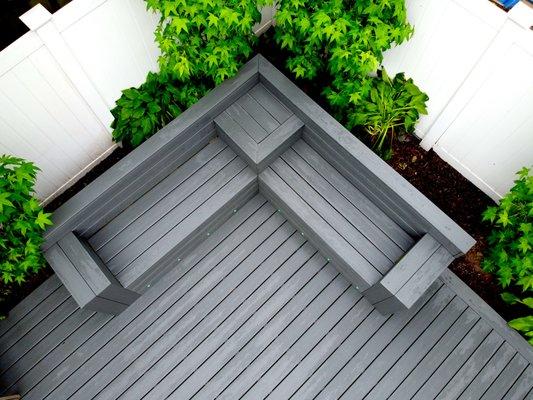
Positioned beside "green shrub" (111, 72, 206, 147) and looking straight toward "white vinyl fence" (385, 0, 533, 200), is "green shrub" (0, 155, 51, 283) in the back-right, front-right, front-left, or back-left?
back-right

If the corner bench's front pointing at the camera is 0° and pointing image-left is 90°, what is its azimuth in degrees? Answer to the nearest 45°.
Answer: approximately 0°

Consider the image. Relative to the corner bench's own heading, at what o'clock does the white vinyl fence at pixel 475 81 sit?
The white vinyl fence is roughly at 9 o'clock from the corner bench.

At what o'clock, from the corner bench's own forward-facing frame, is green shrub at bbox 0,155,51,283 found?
The green shrub is roughly at 2 o'clock from the corner bench.
